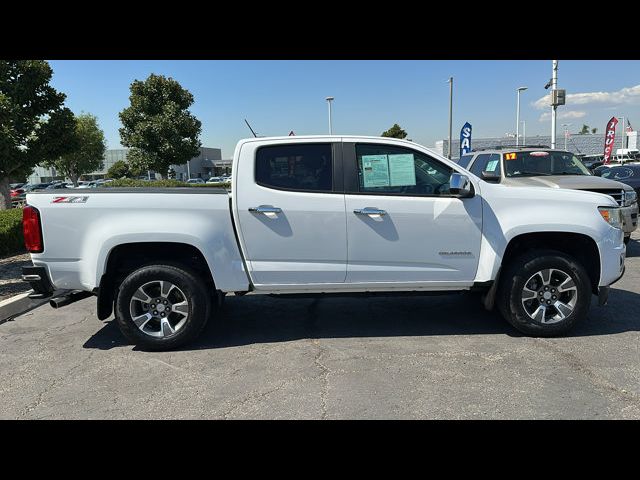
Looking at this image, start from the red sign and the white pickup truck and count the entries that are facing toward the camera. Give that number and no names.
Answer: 1

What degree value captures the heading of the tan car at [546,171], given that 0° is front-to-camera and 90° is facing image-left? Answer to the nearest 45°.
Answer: approximately 315°

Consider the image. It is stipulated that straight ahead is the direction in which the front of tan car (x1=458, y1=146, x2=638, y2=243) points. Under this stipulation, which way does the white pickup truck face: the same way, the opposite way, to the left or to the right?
to the left

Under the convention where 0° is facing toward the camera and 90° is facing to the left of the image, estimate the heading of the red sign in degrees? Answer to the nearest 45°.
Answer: approximately 0°

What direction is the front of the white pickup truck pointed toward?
to the viewer's right

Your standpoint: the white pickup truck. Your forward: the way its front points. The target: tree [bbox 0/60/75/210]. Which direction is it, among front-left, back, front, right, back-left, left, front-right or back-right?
back-left

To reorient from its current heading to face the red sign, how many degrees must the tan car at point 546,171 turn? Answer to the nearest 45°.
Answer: approximately 135° to its left

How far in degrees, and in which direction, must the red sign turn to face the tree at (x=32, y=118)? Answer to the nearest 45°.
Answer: approximately 45° to its right

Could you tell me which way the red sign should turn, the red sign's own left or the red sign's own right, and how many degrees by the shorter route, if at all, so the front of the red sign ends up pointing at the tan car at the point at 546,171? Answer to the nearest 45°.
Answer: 0° — it already faces it
